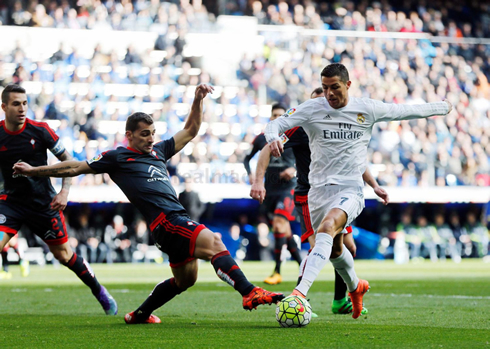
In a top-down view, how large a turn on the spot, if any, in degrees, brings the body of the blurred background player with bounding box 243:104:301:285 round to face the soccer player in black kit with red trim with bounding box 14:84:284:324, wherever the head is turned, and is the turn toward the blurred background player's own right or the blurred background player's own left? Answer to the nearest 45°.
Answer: approximately 45° to the blurred background player's own left

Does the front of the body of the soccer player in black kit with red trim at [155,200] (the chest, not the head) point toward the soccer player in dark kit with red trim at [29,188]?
no

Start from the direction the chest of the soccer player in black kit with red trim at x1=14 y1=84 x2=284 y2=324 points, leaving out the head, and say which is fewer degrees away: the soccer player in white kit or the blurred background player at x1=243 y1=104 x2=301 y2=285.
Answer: the soccer player in white kit

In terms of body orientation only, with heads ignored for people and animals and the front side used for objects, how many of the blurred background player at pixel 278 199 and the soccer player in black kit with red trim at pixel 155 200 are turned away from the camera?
0

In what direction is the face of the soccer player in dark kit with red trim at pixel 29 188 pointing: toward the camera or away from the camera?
toward the camera

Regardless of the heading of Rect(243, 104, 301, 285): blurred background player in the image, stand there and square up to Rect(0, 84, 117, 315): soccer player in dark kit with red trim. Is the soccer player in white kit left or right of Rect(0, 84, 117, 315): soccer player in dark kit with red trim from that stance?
left

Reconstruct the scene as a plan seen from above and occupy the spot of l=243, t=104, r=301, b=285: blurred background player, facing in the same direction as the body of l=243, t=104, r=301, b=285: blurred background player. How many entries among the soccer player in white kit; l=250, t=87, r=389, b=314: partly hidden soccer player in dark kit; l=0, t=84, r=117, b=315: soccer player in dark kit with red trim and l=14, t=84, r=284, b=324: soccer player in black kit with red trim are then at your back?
0

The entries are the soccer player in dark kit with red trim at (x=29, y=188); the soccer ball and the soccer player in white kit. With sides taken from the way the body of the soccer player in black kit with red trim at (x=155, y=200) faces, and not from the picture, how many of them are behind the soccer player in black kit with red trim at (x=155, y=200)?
1

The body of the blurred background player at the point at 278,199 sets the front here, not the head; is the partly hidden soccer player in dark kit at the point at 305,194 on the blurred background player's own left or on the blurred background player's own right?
on the blurred background player's own left

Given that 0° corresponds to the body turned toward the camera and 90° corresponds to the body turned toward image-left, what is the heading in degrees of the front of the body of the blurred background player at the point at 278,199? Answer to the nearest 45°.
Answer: approximately 45°

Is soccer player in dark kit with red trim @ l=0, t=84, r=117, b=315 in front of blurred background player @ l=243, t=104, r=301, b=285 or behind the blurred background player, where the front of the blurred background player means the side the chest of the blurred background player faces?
in front

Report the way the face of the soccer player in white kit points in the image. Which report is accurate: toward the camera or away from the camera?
toward the camera

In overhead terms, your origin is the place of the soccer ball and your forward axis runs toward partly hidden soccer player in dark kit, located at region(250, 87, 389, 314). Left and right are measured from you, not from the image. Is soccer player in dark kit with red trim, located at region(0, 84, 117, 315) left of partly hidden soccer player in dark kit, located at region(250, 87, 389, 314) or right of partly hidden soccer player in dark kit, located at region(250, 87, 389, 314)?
left

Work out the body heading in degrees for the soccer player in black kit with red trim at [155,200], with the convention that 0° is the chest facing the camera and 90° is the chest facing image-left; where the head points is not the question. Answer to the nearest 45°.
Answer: approximately 315°
